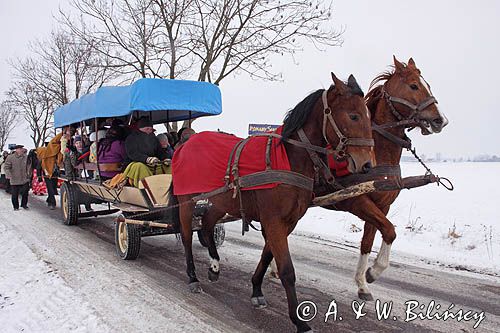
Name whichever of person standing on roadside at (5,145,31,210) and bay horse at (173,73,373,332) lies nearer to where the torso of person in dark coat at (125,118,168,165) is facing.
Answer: the bay horse

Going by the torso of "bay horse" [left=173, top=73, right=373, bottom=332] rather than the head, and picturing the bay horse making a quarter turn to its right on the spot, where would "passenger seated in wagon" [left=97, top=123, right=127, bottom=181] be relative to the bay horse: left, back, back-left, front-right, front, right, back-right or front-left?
right

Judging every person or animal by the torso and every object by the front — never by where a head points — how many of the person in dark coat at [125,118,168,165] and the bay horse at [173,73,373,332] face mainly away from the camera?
0

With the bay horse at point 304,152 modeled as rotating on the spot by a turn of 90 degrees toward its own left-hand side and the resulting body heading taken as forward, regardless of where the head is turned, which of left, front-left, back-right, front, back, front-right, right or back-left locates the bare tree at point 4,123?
left

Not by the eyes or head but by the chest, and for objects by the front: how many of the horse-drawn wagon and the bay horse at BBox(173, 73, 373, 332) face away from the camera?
0

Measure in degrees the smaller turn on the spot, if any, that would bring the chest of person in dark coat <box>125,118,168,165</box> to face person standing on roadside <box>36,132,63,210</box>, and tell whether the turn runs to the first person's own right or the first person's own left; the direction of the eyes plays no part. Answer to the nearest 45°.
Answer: approximately 180°

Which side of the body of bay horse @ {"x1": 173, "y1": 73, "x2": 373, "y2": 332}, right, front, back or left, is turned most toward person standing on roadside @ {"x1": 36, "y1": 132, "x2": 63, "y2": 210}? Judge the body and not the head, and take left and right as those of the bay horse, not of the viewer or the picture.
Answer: back

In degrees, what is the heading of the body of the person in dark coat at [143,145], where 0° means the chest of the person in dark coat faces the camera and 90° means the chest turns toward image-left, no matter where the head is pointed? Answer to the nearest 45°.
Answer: approximately 315°

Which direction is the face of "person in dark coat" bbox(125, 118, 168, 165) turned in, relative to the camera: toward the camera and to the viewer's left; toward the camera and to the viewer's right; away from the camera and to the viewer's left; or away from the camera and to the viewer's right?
toward the camera and to the viewer's right
